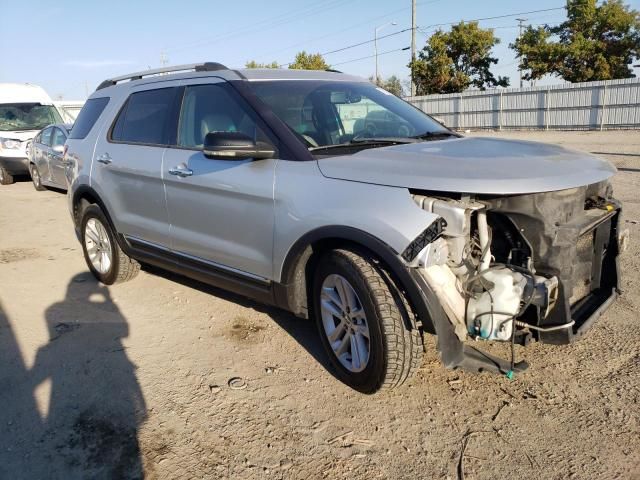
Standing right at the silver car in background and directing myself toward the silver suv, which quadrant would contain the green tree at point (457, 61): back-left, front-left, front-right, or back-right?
back-left

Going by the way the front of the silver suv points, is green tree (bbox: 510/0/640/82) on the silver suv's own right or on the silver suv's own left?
on the silver suv's own left

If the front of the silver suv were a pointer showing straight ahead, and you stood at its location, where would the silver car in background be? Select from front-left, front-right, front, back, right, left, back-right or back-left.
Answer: back

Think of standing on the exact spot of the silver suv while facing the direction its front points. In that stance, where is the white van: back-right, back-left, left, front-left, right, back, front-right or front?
back

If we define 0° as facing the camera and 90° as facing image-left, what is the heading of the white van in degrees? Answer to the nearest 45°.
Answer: approximately 315°

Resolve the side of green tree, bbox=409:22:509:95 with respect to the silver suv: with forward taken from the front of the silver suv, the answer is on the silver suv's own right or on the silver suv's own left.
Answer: on the silver suv's own left

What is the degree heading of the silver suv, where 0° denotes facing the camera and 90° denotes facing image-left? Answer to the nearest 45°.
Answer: approximately 315°

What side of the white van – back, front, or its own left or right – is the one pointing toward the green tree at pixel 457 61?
left
